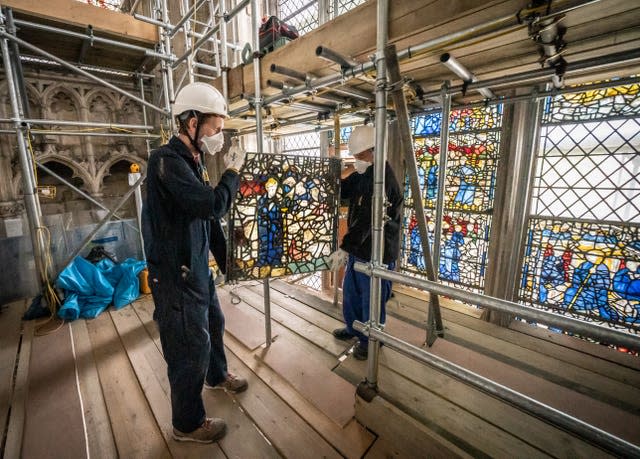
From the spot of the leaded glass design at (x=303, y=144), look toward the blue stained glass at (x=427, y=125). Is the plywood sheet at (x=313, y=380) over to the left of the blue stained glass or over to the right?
right

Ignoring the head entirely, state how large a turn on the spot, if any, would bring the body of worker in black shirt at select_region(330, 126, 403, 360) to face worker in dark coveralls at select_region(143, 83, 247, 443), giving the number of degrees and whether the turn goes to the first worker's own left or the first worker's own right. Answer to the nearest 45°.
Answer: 0° — they already face them

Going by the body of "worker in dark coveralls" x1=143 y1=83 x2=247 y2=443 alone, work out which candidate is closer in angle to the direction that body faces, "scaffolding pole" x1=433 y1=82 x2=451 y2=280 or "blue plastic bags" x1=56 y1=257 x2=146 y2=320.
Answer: the scaffolding pole

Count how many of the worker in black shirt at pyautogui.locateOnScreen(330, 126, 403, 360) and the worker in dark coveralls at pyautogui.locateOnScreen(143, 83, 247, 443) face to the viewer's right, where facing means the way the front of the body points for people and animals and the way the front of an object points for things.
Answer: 1

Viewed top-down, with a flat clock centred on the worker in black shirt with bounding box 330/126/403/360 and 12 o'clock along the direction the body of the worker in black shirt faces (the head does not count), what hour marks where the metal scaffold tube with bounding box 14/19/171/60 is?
The metal scaffold tube is roughly at 2 o'clock from the worker in black shirt.

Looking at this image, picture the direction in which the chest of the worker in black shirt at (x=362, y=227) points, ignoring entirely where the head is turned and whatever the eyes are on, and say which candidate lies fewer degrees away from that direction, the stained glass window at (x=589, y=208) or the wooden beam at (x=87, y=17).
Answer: the wooden beam

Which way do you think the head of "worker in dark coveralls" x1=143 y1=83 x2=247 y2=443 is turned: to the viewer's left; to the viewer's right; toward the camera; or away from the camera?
to the viewer's right

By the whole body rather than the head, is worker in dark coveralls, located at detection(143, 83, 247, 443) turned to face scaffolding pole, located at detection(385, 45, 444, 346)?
yes

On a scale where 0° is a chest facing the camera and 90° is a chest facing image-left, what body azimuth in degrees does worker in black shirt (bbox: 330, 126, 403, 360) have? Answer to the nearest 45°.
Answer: approximately 45°

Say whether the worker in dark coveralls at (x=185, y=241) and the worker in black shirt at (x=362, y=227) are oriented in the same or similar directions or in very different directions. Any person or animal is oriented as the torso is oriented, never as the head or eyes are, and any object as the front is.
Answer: very different directions

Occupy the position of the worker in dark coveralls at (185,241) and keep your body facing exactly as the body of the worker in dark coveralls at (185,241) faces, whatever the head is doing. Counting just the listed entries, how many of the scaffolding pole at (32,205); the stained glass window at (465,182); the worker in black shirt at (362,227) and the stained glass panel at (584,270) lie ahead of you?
3

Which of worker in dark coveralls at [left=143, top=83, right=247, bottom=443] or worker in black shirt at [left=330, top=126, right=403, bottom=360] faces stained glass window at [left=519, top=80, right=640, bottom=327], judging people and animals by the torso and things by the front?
worker in dark coveralls at [left=143, top=83, right=247, bottom=443]

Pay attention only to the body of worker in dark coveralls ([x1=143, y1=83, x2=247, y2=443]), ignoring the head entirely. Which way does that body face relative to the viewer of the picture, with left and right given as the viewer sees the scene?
facing to the right of the viewer
